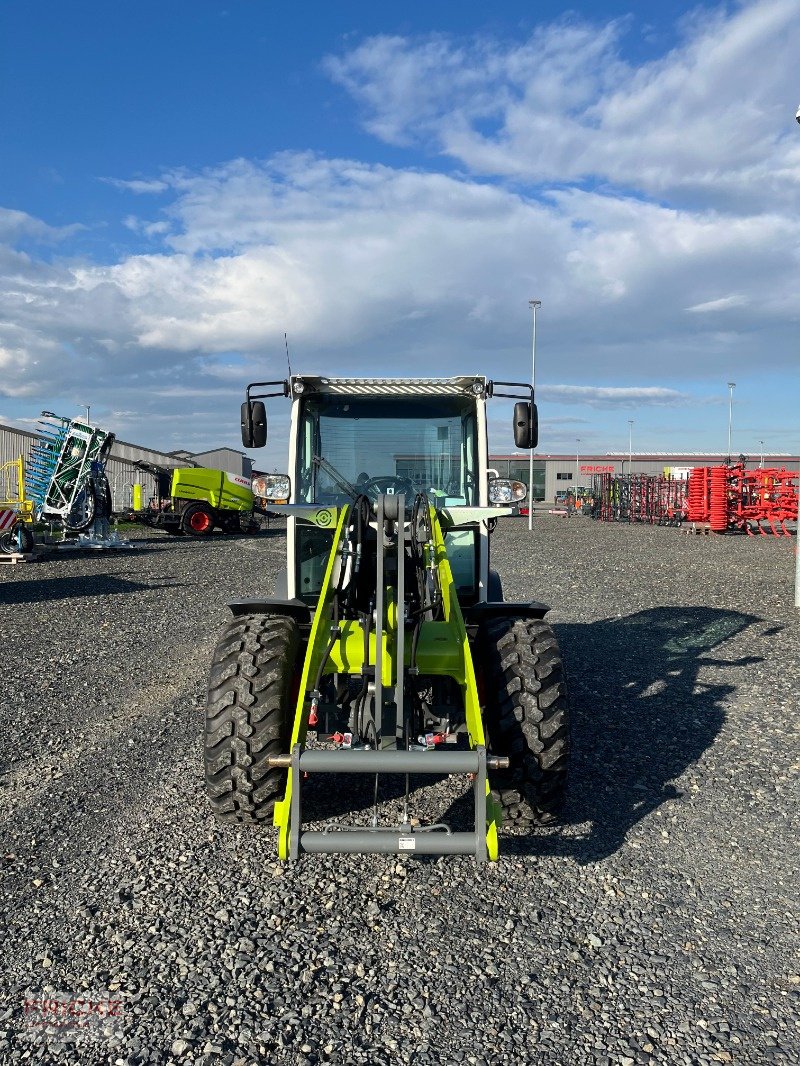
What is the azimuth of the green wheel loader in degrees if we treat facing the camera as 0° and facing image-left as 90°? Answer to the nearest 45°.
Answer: approximately 0°

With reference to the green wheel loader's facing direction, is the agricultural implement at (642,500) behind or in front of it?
behind

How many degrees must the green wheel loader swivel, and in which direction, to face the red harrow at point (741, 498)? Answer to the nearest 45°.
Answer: approximately 135° to its left

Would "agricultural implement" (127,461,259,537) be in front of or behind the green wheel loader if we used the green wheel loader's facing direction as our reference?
behind

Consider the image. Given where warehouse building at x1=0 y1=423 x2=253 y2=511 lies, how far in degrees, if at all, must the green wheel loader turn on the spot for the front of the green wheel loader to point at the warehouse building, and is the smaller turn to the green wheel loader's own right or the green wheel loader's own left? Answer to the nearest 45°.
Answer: approximately 180°
